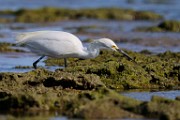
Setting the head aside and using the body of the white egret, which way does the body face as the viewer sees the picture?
to the viewer's right
